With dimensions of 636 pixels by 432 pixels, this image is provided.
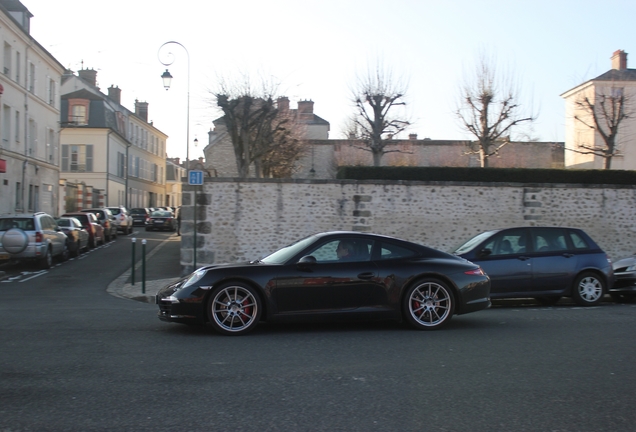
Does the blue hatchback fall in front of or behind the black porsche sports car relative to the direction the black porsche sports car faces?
behind

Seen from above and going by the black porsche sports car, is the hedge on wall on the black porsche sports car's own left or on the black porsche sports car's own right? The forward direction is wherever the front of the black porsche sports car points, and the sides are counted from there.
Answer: on the black porsche sports car's own right

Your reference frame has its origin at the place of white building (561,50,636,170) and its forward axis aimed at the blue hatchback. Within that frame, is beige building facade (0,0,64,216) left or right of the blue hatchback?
right

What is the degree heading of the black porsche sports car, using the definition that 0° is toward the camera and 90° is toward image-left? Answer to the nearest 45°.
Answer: approximately 90°

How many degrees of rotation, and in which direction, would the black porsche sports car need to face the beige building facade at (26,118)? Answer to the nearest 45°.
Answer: approximately 45° to its right

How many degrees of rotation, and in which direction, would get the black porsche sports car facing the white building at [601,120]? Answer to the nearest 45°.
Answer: approximately 135° to its right

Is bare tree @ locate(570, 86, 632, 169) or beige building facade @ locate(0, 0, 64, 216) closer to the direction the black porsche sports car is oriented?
the beige building facade

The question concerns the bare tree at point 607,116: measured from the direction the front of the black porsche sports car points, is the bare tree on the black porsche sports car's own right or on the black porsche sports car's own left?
on the black porsche sports car's own right

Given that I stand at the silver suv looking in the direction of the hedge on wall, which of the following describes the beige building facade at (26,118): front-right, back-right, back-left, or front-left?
back-left

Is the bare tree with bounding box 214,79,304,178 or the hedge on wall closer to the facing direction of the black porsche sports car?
the bare tree
